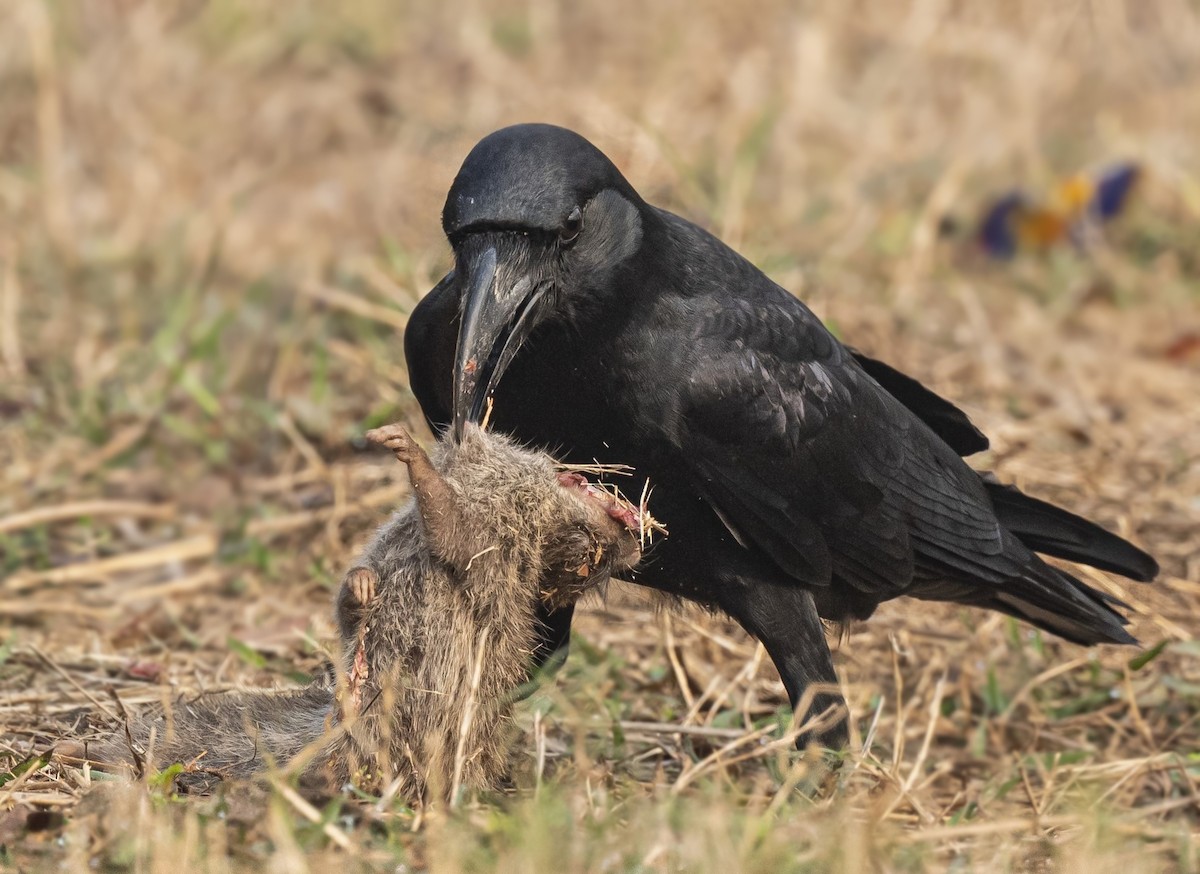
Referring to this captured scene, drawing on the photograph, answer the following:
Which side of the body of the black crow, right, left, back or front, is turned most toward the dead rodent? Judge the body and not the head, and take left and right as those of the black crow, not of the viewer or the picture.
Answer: front

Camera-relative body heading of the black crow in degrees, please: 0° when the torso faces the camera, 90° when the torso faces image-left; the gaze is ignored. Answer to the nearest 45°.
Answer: approximately 45°
